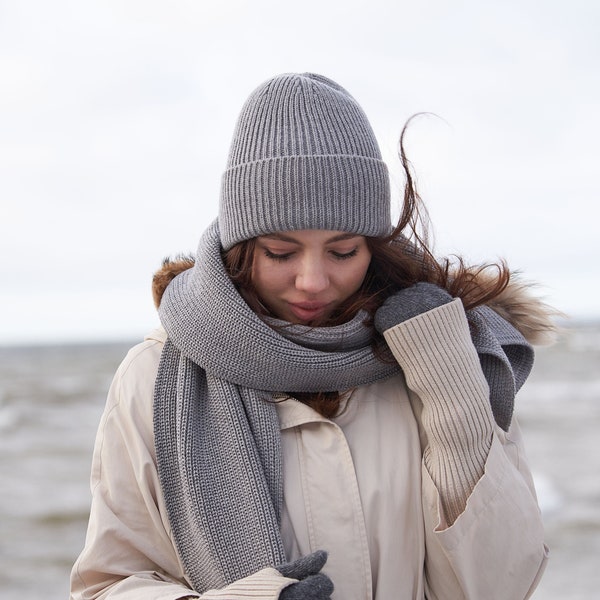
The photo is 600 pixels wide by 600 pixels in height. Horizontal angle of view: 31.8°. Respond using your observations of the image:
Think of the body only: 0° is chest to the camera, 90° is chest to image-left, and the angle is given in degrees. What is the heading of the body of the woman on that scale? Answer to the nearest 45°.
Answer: approximately 0°
